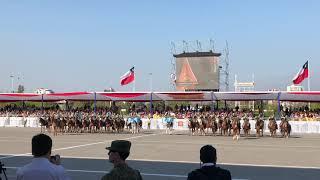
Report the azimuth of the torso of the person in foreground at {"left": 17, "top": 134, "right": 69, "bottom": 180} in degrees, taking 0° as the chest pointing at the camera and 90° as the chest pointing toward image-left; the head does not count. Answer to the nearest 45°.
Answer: approximately 180°

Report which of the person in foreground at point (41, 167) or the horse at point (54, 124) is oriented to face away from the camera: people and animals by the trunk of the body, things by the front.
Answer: the person in foreground

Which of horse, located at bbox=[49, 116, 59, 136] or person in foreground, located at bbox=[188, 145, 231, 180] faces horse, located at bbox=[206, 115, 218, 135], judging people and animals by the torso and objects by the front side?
the person in foreground

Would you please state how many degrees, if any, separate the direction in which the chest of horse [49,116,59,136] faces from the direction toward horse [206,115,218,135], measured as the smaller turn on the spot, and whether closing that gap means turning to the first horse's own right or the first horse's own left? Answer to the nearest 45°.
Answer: approximately 135° to the first horse's own left

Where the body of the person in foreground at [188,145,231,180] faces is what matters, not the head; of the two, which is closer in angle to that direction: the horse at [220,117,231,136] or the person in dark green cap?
the horse

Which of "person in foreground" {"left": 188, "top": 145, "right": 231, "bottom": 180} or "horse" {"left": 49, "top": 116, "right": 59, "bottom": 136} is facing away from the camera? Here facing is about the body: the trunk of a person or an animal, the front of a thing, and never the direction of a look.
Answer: the person in foreground

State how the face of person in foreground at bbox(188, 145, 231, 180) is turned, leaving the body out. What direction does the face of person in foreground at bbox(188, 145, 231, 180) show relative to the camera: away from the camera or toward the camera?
away from the camera

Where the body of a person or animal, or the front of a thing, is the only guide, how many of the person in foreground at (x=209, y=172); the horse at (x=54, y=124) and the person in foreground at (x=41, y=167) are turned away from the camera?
2

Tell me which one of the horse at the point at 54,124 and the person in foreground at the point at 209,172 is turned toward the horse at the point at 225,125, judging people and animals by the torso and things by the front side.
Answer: the person in foreground

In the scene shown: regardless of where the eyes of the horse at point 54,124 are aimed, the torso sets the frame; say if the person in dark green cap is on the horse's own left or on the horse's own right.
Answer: on the horse's own left

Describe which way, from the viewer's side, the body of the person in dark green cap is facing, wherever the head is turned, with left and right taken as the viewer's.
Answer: facing away from the viewer and to the left of the viewer

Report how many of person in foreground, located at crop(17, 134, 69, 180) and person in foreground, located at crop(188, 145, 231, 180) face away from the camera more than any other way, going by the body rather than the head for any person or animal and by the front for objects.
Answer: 2

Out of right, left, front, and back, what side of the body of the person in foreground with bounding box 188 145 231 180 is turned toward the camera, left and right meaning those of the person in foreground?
back

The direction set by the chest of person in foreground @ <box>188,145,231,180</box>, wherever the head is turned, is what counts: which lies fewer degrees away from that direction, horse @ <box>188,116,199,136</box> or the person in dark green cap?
the horse

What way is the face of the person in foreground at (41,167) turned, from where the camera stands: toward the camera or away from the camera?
away from the camera
